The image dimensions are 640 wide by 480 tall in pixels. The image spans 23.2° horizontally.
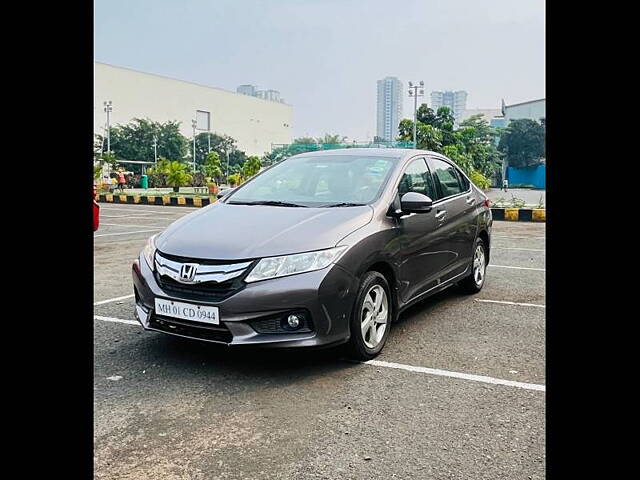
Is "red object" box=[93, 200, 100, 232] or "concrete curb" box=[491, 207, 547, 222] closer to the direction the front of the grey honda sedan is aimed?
the red object

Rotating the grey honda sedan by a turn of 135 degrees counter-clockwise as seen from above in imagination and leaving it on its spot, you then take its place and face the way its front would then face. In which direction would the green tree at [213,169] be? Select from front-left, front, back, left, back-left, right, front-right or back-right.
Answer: left

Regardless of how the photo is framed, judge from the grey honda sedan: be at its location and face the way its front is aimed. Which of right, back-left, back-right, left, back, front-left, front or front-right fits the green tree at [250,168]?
back-right

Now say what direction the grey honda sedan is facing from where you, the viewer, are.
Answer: facing the viewer and to the left of the viewer

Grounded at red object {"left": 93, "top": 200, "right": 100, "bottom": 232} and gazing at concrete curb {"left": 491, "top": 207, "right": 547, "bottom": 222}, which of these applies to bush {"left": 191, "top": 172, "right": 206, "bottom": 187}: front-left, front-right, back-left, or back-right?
front-left

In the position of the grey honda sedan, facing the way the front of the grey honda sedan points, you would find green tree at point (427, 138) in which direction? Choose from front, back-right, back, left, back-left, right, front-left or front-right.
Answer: back-right

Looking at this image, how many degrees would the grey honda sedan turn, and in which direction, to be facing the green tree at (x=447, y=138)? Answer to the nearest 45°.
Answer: approximately 135° to its right
